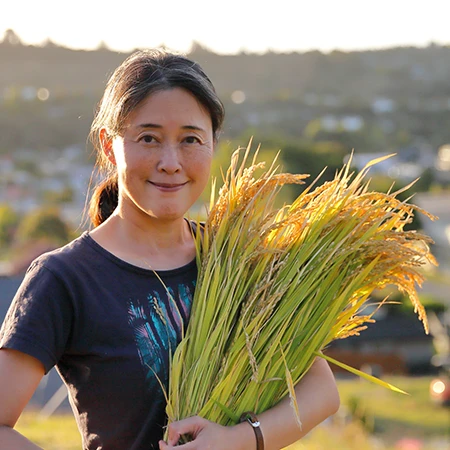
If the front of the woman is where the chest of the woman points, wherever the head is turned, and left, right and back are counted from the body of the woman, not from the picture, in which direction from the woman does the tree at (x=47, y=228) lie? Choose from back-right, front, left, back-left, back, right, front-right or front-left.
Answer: back-left

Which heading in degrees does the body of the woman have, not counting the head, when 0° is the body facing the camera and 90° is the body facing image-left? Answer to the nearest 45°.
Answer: approximately 315°

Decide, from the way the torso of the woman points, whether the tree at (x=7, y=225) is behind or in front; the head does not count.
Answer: behind
